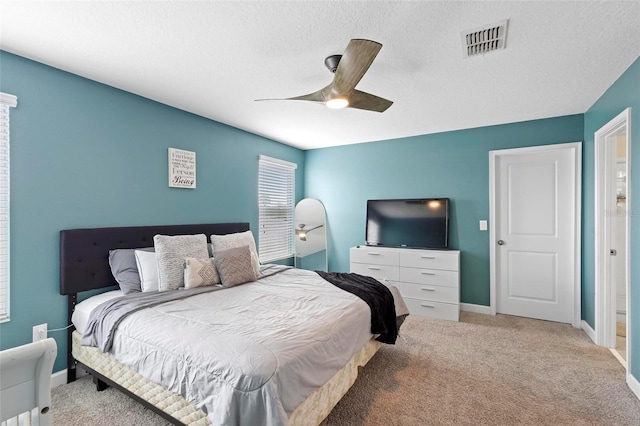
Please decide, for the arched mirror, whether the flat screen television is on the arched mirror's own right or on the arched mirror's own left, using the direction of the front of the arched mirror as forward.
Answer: on the arched mirror's own left

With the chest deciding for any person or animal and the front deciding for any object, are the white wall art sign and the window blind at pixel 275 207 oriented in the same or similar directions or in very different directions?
same or similar directions

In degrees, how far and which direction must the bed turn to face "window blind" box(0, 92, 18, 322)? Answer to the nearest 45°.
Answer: approximately 180°

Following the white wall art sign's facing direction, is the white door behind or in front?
in front

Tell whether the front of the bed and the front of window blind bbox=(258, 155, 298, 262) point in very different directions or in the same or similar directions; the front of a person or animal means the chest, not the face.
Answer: same or similar directions

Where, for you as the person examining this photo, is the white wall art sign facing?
facing the viewer and to the right of the viewer

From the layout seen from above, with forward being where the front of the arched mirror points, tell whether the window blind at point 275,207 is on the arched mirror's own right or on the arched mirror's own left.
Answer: on the arched mirror's own right

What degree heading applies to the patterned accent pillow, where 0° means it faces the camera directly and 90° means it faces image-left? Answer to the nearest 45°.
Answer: approximately 315°

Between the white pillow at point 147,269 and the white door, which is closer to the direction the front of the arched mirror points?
the white pillow

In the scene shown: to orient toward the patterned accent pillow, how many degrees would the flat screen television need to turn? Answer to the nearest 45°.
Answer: approximately 45° to its right

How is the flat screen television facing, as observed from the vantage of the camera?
facing the viewer

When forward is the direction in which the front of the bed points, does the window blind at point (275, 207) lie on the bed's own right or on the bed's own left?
on the bed's own left

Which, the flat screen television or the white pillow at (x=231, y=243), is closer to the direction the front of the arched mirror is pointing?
the white pillow

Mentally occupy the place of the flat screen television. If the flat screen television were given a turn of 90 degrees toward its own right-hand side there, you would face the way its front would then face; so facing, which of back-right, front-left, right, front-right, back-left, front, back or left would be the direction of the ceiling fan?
left

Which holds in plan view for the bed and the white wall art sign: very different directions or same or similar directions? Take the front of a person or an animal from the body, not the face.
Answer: same or similar directions

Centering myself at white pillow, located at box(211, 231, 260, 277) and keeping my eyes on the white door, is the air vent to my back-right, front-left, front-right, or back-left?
front-right

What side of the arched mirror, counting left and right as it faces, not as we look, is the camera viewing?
front

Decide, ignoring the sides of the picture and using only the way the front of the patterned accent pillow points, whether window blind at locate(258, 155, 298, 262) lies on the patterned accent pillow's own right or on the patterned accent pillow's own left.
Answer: on the patterned accent pillow's own left
